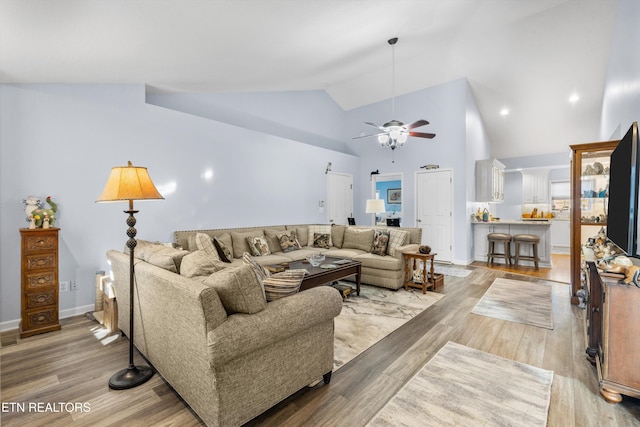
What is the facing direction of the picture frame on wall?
toward the camera

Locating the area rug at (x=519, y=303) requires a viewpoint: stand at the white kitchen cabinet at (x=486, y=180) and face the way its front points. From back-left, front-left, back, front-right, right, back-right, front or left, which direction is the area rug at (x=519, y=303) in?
right

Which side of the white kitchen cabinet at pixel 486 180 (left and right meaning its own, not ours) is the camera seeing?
right

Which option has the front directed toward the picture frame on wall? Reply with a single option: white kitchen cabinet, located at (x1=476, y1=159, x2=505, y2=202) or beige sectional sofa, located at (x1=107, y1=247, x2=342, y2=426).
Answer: the beige sectional sofa

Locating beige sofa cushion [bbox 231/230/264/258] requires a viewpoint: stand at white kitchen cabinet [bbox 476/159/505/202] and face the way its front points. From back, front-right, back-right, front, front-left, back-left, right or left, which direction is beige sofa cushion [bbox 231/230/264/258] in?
back-right

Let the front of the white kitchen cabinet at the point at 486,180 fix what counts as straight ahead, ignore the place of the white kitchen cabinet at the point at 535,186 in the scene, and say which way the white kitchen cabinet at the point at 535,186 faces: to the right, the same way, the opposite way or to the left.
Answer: to the right

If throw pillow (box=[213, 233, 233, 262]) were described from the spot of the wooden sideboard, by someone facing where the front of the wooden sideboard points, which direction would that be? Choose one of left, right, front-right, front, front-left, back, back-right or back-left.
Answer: front

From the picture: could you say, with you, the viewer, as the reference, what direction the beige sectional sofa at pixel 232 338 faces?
facing away from the viewer and to the right of the viewer

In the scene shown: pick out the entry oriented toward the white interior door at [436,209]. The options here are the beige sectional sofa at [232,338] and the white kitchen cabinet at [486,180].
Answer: the beige sectional sofa

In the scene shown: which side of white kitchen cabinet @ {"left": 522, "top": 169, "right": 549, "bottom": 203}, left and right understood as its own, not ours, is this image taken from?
front

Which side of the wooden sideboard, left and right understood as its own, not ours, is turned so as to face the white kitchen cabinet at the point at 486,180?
right

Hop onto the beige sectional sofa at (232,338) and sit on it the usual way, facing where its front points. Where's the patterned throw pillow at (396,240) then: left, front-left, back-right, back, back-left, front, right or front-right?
front

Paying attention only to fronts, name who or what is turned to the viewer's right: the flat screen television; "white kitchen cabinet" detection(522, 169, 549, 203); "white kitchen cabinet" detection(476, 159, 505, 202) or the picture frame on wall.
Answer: "white kitchen cabinet" detection(476, 159, 505, 202)

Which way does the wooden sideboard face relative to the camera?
to the viewer's left

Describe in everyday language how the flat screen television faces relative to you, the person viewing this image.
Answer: facing to the left of the viewer

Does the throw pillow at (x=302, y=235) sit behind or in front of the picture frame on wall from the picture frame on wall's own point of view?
in front
